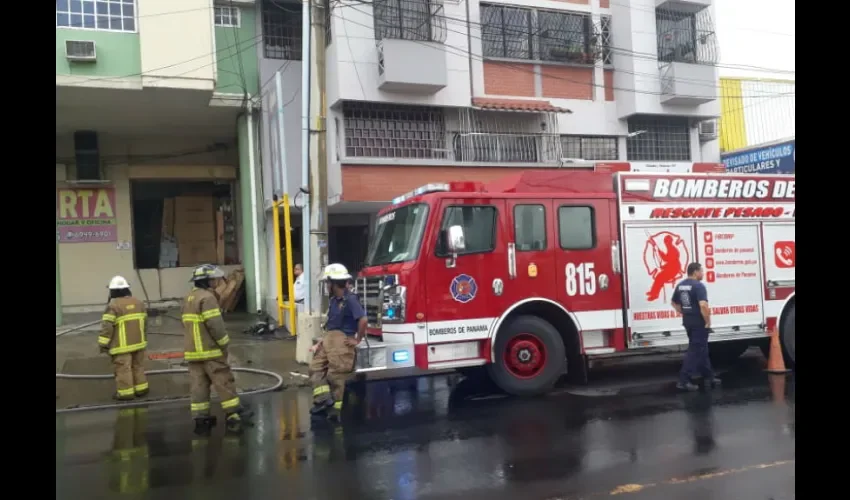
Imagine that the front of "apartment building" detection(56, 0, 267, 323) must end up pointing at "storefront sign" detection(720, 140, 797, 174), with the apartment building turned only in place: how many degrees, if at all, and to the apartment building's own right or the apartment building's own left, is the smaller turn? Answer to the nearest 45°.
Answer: approximately 90° to the apartment building's own left

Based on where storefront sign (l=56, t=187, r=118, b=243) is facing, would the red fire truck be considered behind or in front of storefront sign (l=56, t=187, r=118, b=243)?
in front

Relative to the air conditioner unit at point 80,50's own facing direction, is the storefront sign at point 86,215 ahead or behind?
behind

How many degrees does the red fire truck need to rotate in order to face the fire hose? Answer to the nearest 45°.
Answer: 0° — it already faces it

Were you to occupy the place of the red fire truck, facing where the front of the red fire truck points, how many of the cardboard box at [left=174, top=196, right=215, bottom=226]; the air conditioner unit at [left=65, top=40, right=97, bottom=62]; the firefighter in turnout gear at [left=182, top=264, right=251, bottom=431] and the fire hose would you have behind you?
0

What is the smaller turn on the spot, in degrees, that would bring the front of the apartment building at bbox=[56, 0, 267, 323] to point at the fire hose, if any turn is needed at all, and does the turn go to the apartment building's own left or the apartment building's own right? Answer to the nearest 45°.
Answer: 0° — it already faces it

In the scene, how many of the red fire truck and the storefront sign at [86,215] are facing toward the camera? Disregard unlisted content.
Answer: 1

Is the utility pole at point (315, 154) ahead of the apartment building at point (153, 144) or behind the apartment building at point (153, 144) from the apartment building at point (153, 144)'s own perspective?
ahead

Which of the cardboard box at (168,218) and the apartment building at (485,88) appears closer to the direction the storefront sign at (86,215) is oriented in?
the apartment building

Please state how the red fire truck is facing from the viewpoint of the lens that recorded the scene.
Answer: facing to the left of the viewer

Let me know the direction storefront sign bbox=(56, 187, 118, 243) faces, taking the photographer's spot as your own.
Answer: facing the viewer

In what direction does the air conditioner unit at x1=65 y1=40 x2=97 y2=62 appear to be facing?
toward the camera

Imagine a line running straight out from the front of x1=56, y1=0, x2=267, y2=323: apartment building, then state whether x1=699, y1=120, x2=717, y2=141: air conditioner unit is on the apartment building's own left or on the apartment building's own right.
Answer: on the apartment building's own left

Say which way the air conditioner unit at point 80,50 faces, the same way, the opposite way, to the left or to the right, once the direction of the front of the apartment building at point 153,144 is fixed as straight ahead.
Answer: the same way

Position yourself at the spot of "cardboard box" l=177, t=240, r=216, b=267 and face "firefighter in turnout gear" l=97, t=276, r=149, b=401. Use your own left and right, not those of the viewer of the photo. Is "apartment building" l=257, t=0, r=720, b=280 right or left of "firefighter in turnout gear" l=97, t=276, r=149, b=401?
left

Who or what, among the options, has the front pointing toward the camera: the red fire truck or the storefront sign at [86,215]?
the storefront sign
